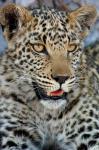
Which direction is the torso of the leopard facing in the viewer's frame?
toward the camera
